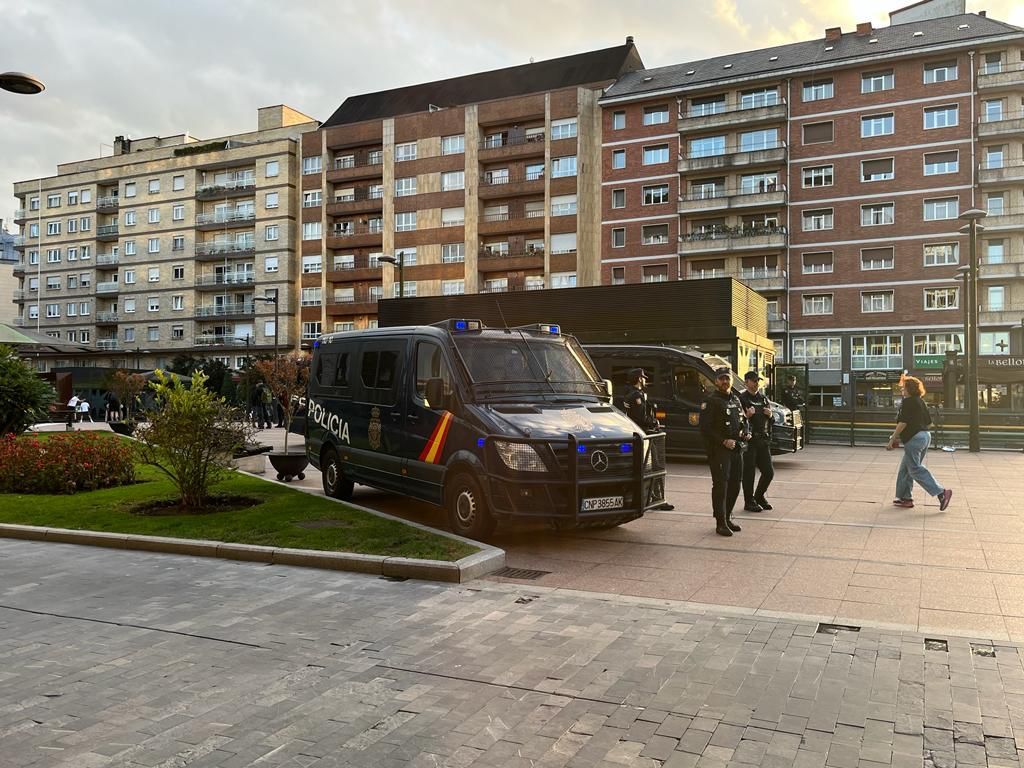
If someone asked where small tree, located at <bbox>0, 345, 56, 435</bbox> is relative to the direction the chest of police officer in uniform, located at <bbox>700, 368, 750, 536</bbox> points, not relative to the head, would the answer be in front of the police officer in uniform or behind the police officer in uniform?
behind

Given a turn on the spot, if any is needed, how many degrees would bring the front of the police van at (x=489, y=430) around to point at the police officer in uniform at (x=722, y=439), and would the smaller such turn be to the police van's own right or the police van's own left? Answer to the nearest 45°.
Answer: approximately 45° to the police van's own left

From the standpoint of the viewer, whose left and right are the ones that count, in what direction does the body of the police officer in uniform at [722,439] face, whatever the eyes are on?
facing the viewer and to the right of the viewer

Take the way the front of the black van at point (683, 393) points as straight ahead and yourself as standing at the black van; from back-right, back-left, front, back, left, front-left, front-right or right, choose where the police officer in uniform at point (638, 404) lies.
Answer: right

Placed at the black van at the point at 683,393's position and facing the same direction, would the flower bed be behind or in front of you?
behind

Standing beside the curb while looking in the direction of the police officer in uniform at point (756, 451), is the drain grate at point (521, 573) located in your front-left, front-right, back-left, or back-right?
front-right

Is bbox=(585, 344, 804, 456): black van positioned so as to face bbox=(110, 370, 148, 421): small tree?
no

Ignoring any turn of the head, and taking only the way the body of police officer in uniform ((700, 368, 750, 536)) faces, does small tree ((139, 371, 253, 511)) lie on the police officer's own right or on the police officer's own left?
on the police officer's own right

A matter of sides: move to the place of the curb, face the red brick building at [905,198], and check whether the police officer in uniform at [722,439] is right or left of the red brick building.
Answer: right

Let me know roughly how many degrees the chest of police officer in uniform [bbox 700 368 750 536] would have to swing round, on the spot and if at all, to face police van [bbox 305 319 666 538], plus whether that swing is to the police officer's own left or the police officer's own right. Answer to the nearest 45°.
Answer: approximately 135° to the police officer's own right

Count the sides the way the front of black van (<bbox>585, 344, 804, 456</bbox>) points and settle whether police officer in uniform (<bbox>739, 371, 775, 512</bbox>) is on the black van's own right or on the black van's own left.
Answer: on the black van's own right

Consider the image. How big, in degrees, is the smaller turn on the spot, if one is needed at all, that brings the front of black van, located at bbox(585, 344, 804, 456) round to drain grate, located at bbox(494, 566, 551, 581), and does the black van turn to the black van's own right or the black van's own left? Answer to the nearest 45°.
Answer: approximately 90° to the black van's own right

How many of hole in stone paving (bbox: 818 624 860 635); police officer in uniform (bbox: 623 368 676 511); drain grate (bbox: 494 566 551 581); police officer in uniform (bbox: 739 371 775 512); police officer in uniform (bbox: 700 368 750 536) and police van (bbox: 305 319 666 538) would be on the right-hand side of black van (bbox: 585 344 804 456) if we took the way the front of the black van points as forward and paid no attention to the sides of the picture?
6

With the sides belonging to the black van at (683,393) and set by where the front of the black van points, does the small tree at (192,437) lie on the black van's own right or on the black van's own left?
on the black van's own right

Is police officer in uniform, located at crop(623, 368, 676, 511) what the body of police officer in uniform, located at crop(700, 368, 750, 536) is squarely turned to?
no

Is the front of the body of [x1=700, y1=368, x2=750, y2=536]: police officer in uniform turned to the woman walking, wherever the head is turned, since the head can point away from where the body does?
no

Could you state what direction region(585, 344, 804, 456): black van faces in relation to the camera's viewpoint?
facing to the right of the viewer

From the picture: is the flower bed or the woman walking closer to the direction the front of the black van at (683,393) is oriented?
the woman walking

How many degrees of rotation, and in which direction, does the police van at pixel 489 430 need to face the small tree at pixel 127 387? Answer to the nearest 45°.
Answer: approximately 180°
